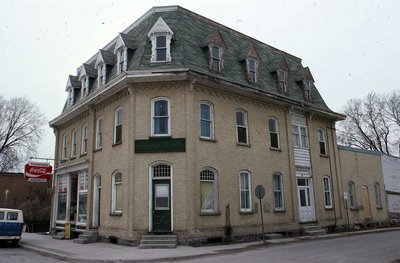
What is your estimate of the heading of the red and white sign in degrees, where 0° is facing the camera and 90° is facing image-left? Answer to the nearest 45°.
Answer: approximately 0°

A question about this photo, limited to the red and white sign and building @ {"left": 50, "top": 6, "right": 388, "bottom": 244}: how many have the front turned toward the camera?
2

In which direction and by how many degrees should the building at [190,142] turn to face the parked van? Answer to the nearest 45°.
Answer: approximately 90° to its right
